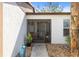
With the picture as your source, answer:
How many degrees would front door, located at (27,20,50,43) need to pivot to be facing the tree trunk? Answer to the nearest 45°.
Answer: approximately 90° to its left

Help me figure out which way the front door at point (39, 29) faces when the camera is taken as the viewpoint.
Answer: facing the viewer

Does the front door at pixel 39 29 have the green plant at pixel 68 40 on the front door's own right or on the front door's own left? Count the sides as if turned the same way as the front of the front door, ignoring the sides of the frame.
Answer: on the front door's own left
